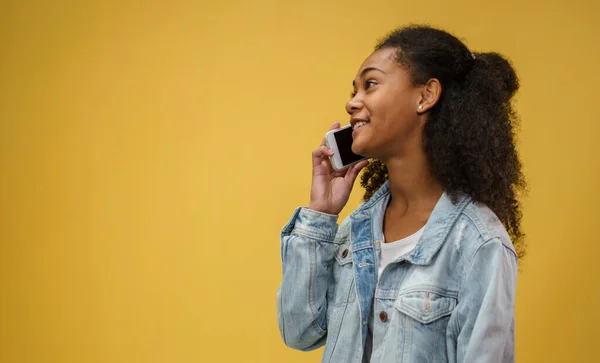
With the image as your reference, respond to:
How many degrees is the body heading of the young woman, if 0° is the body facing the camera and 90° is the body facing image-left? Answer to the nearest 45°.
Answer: approximately 45°

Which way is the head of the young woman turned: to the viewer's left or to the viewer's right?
to the viewer's left
